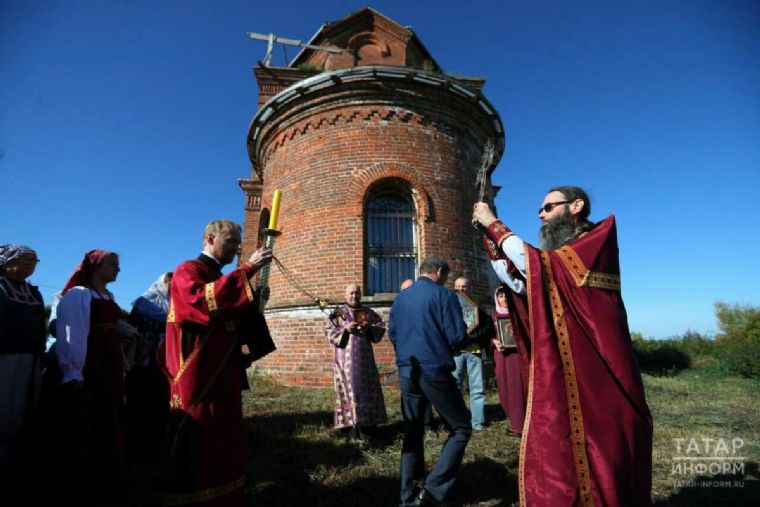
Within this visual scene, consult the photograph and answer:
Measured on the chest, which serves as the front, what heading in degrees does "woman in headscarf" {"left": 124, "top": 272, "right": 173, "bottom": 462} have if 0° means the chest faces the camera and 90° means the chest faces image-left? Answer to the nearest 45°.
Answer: approximately 270°

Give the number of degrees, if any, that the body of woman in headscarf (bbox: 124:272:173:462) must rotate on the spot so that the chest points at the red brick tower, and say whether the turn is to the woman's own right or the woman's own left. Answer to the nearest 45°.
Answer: approximately 45° to the woman's own left

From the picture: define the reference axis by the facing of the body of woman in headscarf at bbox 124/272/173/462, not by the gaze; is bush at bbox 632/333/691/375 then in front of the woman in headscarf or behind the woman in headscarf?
in front

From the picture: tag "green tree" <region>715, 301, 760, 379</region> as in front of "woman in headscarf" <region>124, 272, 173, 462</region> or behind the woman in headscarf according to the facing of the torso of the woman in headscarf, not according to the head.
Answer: in front

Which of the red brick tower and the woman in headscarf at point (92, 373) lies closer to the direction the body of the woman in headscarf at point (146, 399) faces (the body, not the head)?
the red brick tower

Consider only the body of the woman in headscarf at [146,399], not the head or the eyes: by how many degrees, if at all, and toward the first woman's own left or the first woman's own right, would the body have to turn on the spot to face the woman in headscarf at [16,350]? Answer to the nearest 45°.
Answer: approximately 135° to the first woman's own right

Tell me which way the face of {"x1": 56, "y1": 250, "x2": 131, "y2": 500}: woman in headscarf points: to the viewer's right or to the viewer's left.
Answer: to the viewer's right

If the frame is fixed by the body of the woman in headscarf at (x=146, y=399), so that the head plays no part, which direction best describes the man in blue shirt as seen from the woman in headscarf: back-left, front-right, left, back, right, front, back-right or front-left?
front-right

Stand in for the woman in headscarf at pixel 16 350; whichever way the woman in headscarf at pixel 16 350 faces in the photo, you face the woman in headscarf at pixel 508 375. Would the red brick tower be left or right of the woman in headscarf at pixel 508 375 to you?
left

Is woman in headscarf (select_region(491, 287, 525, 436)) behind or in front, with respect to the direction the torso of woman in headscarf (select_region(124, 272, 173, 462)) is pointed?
in front

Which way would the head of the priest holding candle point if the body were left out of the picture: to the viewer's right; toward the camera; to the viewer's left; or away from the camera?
to the viewer's right

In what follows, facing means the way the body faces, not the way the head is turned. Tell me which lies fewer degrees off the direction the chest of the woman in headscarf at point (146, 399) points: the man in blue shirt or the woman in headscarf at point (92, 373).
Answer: the man in blue shirt
